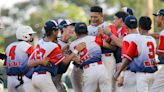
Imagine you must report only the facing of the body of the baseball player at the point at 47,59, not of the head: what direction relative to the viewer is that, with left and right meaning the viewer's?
facing away from the viewer and to the right of the viewer

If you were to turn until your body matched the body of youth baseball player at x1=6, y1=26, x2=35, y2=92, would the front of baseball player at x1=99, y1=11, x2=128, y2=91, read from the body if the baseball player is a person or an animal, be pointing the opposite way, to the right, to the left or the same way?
the opposite way

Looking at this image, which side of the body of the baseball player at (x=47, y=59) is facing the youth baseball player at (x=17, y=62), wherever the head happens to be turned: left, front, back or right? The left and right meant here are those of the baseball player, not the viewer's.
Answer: left

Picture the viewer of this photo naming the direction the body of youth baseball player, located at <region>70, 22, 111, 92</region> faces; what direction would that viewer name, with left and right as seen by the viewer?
facing away from the viewer

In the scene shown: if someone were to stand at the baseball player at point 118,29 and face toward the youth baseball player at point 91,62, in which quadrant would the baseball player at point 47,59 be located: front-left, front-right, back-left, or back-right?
front-right

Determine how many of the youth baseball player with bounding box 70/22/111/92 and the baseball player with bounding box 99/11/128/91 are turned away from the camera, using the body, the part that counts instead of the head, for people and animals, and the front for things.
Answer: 1

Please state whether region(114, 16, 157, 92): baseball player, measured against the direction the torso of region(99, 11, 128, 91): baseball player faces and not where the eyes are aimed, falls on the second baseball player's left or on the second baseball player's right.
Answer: on the second baseball player's left

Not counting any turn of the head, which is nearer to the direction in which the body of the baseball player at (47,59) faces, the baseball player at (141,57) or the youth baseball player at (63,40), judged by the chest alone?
the youth baseball player

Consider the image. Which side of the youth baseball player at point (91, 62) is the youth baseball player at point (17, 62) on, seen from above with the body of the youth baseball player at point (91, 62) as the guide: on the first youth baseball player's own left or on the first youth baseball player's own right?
on the first youth baseball player's own left

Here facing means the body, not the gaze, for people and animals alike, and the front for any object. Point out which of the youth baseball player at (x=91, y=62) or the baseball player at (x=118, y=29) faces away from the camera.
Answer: the youth baseball player

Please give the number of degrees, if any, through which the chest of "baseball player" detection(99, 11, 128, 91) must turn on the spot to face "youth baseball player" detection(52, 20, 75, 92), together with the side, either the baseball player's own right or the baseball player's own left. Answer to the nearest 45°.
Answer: approximately 45° to the baseball player's own right

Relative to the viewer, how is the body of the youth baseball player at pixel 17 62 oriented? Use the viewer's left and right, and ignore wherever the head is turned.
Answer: facing away from the viewer and to the right of the viewer

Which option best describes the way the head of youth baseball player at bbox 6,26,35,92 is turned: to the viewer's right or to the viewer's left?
to the viewer's right
